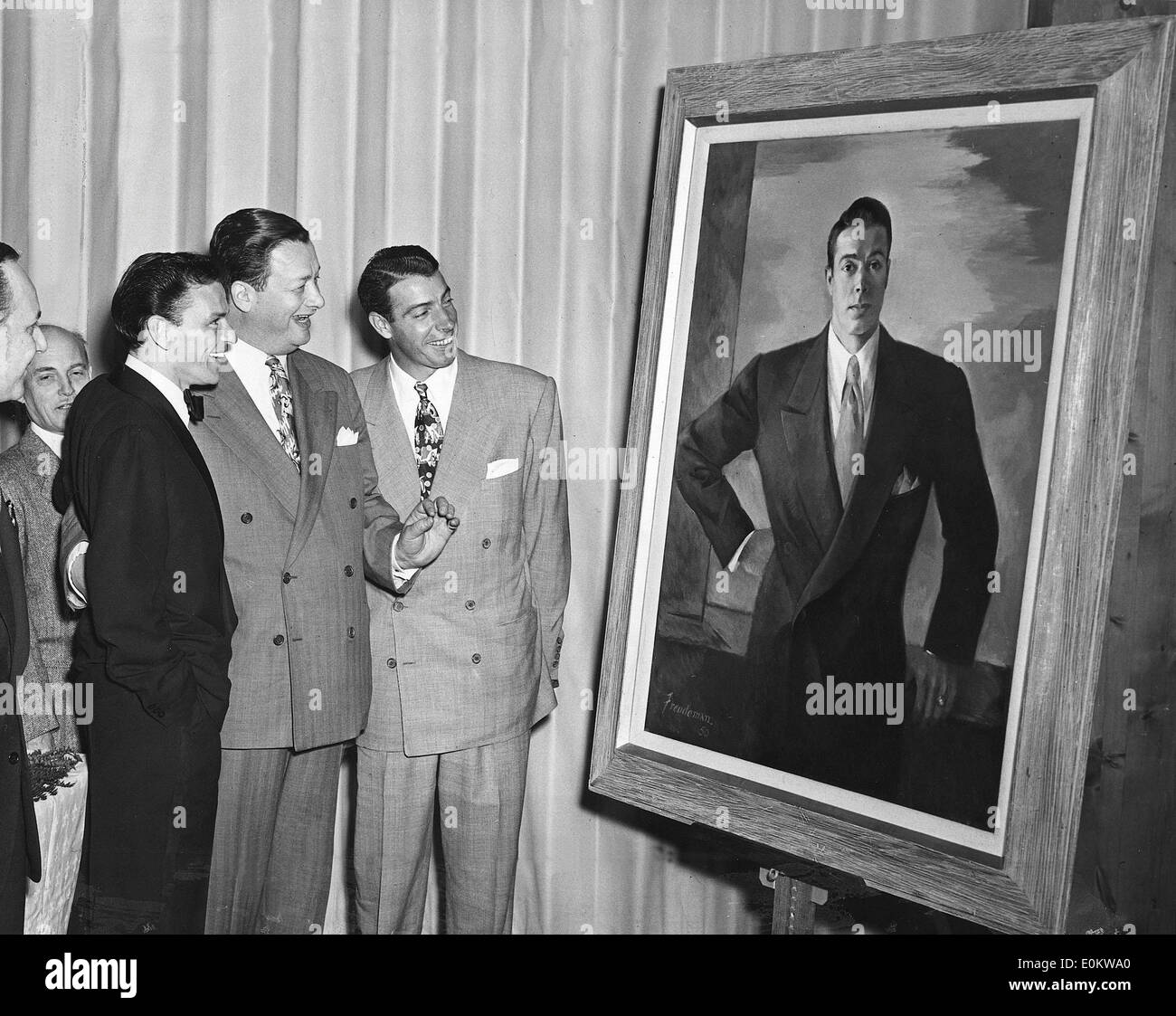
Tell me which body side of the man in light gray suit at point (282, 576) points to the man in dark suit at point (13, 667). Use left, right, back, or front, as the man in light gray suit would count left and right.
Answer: right

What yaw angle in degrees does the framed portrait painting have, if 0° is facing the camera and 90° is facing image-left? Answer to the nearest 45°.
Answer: approximately 45°

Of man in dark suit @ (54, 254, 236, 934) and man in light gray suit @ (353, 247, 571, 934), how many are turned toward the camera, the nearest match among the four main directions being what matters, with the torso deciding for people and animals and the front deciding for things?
1

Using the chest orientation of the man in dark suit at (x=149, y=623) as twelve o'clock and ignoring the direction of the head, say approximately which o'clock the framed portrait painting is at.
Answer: The framed portrait painting is roughly at 1 o'clock from the man in dark suit.

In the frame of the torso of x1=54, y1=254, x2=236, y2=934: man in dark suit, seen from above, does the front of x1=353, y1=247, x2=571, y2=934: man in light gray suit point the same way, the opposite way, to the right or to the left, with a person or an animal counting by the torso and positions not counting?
to the right

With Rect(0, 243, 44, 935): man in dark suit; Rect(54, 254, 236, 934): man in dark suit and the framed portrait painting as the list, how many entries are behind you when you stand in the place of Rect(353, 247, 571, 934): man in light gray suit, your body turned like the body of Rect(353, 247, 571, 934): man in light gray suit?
0

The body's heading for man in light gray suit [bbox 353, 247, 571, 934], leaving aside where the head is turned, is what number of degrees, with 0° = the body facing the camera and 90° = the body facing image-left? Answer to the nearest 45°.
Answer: approximately 0°

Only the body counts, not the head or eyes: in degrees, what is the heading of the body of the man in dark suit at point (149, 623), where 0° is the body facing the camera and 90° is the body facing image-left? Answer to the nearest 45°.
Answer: approximately 270°

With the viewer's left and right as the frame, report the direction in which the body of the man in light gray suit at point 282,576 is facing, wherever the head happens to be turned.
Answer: facing the viewer and to the right of the viewer

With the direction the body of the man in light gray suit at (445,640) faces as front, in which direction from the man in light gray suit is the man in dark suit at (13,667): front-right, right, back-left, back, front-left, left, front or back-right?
front-right

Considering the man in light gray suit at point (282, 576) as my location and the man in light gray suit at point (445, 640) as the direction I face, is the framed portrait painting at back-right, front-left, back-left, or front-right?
front-right

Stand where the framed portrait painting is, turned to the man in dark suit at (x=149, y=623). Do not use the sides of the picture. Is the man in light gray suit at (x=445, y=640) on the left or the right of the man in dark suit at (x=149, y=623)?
right

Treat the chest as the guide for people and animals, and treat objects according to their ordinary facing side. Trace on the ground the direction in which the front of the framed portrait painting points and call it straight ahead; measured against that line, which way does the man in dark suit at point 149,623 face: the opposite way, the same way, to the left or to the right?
the opposite way

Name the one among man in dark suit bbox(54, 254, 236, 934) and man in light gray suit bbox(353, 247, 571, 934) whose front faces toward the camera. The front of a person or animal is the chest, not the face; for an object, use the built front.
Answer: the man in light gray suit

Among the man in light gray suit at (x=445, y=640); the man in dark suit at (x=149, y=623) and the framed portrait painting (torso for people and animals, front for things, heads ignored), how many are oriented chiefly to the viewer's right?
1

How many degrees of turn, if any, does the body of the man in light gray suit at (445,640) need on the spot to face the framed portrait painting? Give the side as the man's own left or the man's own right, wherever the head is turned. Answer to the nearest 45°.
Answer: approximately 45° to the man's own left

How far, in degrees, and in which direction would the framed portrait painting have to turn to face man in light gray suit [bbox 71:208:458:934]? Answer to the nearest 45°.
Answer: approximately 45° to its right
